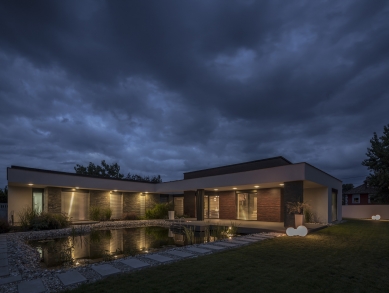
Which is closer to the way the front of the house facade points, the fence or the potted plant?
the potted plant

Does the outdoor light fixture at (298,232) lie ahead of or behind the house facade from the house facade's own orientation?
ahead

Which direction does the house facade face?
toward the camera

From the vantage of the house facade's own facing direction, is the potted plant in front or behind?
in front
